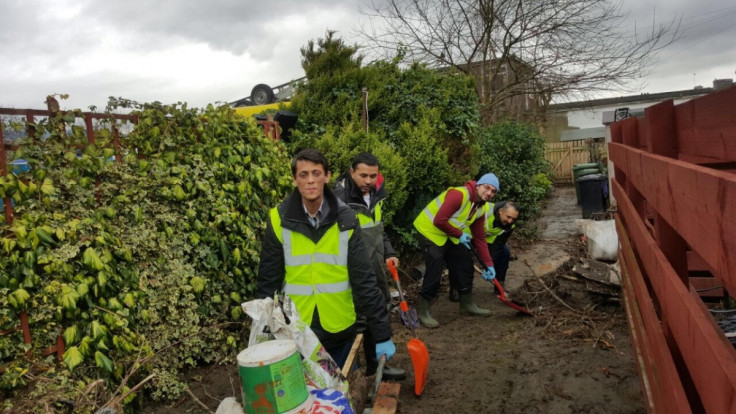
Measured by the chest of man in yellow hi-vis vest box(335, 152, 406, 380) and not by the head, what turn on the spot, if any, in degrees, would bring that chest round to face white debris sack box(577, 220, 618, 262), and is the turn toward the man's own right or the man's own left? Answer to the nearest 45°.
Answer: approximately 90° to the man's own left

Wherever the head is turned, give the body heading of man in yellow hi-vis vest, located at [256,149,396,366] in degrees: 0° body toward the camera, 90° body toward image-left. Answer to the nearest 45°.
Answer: approximately 0°

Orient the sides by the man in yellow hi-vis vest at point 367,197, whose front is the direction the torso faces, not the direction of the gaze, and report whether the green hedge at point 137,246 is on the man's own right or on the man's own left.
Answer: on the man's own right

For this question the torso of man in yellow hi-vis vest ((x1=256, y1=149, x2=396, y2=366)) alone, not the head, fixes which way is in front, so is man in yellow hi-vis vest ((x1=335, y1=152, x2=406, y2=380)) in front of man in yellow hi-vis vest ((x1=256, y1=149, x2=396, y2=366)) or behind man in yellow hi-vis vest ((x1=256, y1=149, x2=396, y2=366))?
behind

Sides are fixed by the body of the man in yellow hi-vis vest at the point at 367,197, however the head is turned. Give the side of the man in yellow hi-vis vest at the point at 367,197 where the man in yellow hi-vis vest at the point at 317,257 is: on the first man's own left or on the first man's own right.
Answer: on the first man's own right

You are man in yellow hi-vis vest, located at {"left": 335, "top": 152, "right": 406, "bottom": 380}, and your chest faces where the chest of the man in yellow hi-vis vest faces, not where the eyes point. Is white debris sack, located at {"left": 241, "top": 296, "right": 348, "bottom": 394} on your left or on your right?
on your right

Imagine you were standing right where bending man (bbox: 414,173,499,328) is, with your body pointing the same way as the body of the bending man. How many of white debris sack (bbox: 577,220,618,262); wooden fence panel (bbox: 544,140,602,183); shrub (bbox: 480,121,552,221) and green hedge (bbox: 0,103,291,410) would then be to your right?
1

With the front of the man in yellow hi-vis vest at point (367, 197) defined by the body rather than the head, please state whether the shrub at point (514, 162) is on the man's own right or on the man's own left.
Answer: on the man's own left

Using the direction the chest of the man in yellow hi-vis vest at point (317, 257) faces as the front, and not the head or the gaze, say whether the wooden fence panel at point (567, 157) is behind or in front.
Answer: behind

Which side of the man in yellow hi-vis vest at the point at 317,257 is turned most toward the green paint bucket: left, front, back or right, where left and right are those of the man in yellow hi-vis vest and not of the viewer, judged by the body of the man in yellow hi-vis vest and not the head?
front

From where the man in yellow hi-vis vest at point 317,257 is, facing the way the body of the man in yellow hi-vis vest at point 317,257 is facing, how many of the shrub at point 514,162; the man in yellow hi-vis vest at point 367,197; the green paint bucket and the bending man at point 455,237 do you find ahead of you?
1

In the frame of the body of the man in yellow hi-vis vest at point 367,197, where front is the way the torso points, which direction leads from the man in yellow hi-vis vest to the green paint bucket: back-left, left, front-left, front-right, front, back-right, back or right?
front-right
